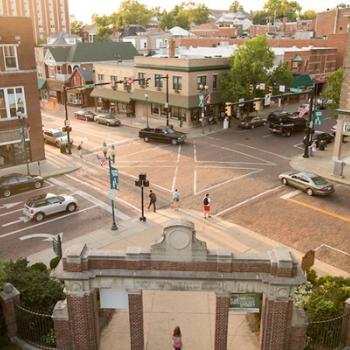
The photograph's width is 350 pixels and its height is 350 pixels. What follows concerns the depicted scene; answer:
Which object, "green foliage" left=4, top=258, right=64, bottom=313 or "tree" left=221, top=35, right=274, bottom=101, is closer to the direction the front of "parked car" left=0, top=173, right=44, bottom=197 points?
the tree

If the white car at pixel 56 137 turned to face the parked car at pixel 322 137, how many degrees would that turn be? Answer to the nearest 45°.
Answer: approximately 45° to its left

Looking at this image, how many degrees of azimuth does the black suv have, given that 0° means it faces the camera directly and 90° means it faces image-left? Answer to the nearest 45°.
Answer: approximately 45°

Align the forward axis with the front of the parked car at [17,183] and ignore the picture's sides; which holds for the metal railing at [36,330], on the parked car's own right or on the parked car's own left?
on the parked car's own right

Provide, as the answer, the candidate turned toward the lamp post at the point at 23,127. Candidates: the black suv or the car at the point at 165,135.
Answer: the black suv

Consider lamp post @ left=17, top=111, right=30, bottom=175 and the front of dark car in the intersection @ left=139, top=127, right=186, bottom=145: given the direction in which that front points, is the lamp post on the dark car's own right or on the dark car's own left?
on the dark car's own right

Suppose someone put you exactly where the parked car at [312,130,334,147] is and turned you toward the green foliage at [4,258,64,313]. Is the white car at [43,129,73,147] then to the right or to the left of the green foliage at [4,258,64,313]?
right

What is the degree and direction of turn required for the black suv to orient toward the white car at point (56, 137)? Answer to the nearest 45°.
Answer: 0° — it already faces it

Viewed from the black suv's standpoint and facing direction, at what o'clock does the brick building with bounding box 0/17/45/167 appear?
The brick building is roughly at 12 o'clock from the black suv.

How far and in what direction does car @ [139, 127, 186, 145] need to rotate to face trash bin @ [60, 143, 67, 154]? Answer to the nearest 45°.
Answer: approximately 135° to its right

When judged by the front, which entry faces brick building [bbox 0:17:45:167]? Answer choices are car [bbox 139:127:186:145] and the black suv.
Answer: the black suv

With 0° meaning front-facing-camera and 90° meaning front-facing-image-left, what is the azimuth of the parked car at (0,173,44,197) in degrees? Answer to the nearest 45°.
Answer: approximately 225°
